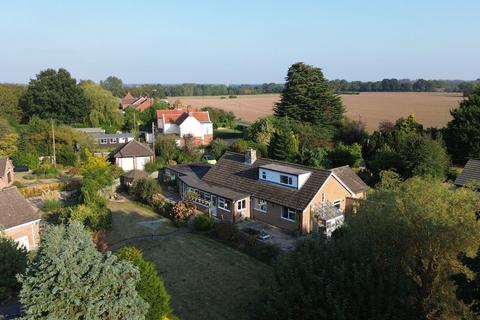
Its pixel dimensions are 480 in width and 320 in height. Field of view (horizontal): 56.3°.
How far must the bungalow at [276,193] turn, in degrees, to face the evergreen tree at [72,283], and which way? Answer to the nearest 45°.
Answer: approximately 45° to its left

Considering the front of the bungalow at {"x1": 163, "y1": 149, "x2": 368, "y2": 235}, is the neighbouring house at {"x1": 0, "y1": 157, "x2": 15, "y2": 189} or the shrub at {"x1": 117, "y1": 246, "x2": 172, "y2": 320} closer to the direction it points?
the shrub

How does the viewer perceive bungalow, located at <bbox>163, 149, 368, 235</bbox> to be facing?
facing the viewer and to the left of the viewer

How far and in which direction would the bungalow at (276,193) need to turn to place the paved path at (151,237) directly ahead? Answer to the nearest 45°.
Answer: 0° — it already faces it

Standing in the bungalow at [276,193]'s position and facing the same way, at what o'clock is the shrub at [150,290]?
The shrub is roughly at 11 o'clock from the bungalow.

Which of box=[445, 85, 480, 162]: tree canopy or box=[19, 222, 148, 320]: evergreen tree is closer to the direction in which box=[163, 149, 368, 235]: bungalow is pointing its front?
the evergreen tree

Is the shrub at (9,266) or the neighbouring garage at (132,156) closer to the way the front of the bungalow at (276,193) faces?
the shrub

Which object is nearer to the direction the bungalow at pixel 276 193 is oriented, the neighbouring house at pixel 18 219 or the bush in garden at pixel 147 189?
the neighbouring house

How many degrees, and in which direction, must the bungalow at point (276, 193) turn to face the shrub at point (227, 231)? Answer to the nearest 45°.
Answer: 0° — it already faces it

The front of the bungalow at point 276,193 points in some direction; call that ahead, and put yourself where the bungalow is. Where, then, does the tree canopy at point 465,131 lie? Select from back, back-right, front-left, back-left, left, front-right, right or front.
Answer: back

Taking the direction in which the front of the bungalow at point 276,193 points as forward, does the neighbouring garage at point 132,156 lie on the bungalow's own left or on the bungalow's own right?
on the bungalow's own right

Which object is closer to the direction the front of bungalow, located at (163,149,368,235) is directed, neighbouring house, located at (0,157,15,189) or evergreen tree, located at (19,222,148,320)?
the evergreen tree
